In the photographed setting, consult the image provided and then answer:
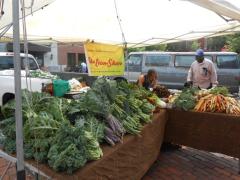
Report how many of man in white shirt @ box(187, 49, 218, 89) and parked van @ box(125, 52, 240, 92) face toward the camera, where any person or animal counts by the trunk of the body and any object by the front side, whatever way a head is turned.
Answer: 1

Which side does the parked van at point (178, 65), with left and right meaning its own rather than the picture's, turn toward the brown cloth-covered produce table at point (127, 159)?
left

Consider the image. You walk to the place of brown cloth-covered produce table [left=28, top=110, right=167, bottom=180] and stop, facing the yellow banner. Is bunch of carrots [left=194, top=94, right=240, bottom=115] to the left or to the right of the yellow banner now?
right

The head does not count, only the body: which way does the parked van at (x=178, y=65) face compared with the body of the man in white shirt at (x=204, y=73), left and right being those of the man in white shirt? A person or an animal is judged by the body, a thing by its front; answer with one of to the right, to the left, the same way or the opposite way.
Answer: to the left

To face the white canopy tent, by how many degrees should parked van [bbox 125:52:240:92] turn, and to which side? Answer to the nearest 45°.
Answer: approximately 90° to its right

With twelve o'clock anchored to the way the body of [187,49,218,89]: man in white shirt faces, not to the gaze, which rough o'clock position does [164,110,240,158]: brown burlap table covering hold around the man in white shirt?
The brown burlap table covering is roughly at 12 o'clock from the man in white shirt.

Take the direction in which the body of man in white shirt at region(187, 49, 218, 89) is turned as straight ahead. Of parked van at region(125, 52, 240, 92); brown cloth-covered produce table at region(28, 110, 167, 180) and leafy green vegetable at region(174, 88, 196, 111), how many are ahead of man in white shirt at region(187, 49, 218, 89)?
2

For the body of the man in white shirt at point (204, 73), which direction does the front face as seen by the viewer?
toward the camera

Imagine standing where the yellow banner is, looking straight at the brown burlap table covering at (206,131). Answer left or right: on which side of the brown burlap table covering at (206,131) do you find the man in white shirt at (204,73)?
left
